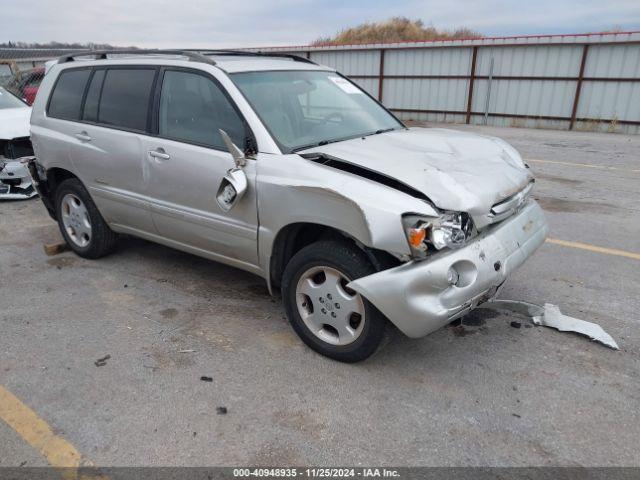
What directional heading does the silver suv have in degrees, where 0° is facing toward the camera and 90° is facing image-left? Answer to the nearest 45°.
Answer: approximately 315°

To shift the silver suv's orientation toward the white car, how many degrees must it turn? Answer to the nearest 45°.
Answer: approximately 180°

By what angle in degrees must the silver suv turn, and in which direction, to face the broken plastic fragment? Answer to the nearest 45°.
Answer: approximately 45° to its left

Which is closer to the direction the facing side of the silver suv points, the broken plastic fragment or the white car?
the broken plastic fragment

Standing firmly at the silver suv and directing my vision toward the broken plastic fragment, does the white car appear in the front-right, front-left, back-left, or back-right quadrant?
back-left

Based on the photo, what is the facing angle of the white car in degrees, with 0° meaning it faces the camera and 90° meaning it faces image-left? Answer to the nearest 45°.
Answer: approximately 315°
